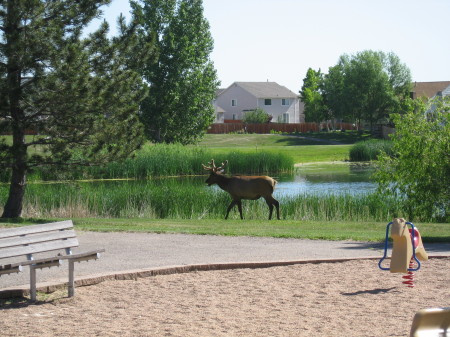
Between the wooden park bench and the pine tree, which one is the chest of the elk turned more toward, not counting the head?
the pine tree

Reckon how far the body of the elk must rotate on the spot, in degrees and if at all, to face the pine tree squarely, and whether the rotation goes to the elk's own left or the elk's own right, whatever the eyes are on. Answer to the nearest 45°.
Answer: approximately 45° to the elk's own left

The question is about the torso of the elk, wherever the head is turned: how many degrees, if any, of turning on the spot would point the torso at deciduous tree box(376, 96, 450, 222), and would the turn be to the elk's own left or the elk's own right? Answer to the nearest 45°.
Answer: approximately 135° to the elk's own left

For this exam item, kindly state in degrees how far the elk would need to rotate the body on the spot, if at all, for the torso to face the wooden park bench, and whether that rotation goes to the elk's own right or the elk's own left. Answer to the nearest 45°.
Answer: approximately 90° to the elk's own left

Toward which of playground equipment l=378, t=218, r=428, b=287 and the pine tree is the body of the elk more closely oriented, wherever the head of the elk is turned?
the pine tree

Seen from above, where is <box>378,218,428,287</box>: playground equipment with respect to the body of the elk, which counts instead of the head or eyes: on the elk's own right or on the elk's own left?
on the elk's own left

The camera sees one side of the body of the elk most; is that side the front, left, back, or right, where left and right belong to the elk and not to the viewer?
left

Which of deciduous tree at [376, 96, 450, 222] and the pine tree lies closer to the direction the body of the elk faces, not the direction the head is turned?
the pine tree
